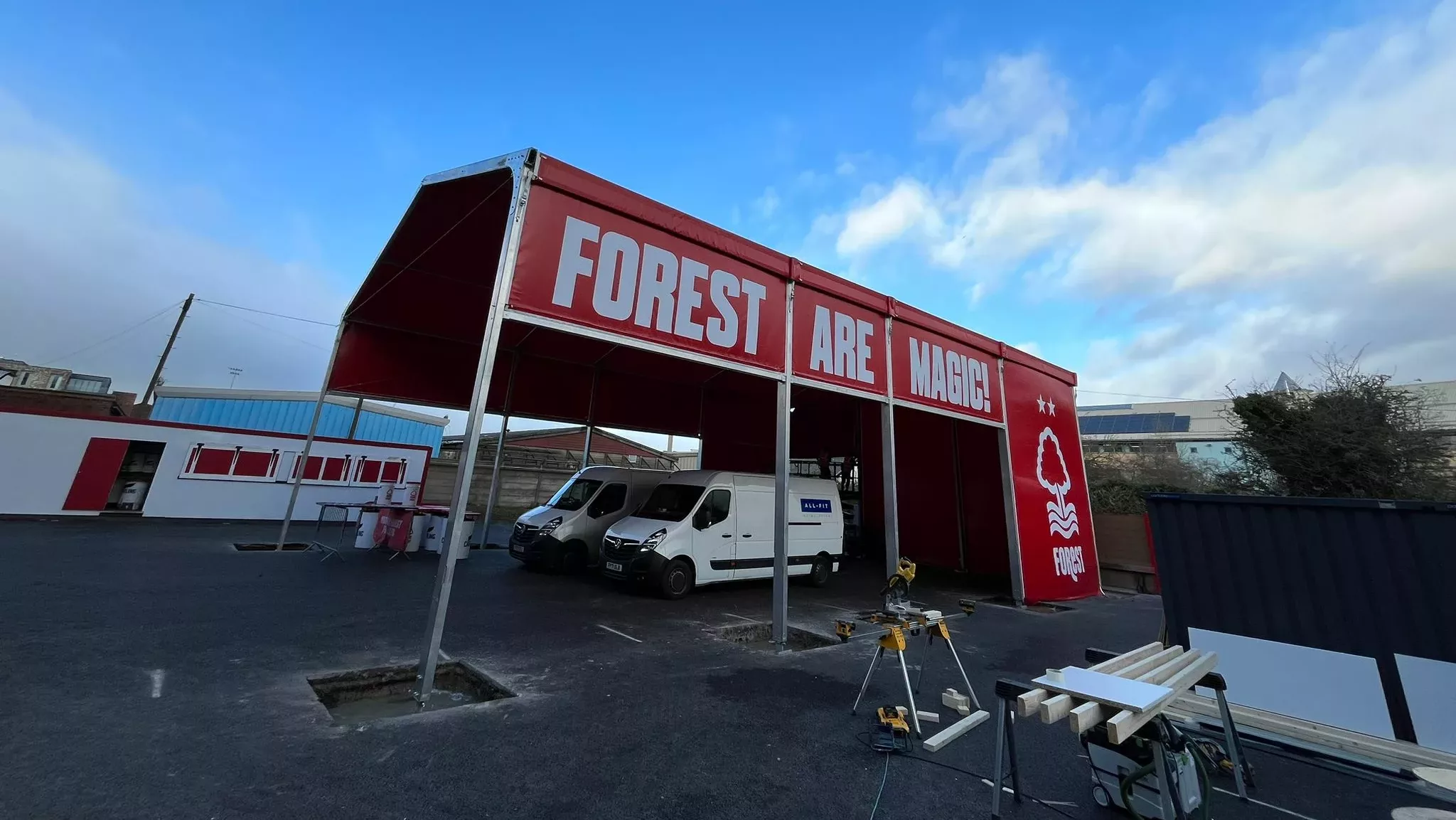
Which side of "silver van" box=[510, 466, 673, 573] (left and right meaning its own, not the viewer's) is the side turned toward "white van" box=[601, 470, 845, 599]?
left

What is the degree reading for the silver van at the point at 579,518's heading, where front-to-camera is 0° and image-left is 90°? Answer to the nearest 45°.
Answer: approximately 45°

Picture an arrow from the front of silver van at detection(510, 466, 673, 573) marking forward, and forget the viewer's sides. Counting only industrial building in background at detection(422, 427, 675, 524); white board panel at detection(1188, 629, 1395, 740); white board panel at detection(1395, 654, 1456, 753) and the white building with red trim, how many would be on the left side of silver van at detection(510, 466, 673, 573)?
2

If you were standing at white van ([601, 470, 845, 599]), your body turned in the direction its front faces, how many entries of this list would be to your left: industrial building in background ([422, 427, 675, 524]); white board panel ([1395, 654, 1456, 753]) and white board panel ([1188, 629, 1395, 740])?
2

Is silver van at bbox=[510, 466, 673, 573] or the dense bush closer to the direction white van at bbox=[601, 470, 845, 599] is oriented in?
the silver van

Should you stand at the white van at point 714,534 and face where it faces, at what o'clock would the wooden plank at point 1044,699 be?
The wooden plank is roughly at 10 o'clock from the white van.

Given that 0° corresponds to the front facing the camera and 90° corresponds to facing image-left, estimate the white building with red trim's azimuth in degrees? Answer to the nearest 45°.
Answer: approximately 315°

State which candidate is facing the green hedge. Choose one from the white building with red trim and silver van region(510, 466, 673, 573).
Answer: the white building with red trim

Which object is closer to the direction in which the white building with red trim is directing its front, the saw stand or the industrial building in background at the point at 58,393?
the saw stand

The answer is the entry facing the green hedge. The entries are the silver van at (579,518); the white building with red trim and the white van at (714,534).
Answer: the white building with red trim
